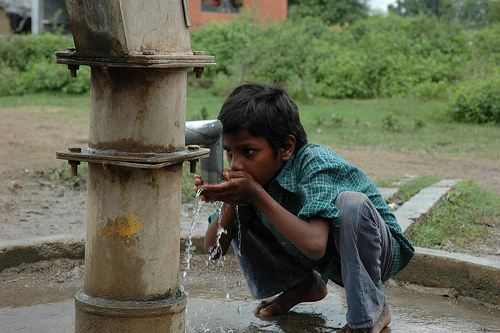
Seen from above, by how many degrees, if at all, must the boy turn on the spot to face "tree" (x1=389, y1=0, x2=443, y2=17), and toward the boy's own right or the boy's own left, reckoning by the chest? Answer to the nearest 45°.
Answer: approximately 135° to the boy's own right

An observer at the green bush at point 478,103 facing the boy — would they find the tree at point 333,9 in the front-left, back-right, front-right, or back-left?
back-right

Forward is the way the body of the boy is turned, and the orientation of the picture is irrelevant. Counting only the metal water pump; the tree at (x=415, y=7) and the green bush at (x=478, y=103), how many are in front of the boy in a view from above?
1

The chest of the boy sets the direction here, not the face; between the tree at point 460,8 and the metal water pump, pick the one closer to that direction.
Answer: the metal water pump

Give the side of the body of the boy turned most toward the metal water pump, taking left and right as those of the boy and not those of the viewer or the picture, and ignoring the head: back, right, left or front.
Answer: front

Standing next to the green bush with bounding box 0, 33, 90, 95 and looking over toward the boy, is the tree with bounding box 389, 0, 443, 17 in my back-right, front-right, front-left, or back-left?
back-left

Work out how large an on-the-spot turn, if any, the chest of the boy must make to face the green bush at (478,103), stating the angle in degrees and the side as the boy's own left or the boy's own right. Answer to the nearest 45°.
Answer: approximately 135° to the boy's own right

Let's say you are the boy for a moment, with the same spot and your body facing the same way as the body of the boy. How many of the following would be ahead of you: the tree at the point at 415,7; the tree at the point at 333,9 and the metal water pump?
1

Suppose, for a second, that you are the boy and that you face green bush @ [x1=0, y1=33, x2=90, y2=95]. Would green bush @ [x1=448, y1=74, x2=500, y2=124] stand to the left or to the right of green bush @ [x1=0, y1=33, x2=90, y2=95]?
right

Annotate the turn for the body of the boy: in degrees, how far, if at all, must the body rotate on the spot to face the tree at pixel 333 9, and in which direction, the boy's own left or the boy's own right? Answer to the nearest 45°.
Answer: approximately 135° to the boy's own right

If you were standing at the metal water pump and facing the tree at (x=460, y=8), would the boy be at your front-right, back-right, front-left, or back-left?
front-right

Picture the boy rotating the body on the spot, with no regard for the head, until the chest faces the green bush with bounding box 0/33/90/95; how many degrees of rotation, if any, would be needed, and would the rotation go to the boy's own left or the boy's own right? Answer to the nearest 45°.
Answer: approximately 90° to the boy's own right

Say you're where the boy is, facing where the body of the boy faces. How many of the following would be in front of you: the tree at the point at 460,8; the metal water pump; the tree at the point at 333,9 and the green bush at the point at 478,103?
1
